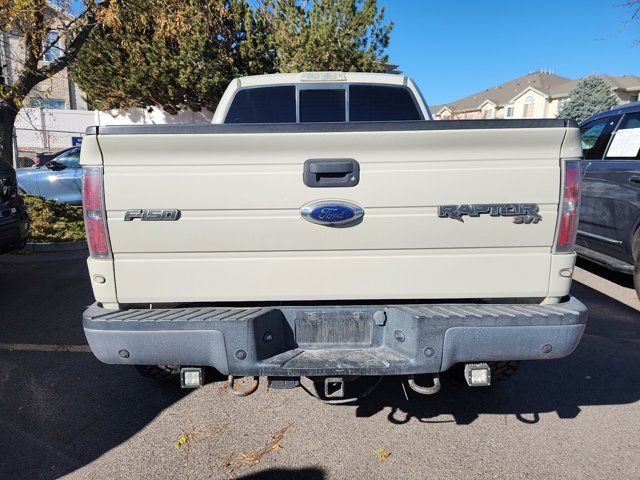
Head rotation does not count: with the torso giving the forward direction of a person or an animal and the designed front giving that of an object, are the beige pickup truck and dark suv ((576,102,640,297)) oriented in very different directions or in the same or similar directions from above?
same or similar directions

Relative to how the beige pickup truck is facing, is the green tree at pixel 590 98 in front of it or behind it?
in front

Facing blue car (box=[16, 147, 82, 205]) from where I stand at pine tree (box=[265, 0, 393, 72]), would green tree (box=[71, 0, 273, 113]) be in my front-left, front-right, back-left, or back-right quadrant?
front-right

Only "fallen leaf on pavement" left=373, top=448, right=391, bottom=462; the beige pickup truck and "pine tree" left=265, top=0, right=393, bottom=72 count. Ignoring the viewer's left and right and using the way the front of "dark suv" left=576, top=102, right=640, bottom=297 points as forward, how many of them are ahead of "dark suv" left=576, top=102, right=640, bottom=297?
1

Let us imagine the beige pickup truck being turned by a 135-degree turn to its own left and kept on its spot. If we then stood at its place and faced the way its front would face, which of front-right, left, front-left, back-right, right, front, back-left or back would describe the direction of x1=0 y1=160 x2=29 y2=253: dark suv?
right

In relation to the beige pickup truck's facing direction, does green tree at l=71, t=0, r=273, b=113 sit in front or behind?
in front

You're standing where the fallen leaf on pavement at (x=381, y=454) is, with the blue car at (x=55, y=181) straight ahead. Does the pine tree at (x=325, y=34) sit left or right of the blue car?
right

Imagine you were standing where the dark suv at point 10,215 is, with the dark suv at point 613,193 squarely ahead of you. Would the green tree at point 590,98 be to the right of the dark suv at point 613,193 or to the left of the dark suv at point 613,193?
left

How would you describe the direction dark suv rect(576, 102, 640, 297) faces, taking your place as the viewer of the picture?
facing away from the viewer and to the left of the viewer

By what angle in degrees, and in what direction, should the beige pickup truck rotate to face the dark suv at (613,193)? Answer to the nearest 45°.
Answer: approximately 45° to its right

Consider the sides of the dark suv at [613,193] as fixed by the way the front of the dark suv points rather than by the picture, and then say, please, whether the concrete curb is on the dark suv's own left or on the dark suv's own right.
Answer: on the dark suv's own left

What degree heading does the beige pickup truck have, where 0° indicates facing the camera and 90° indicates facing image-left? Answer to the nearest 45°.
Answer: approximately 180°
